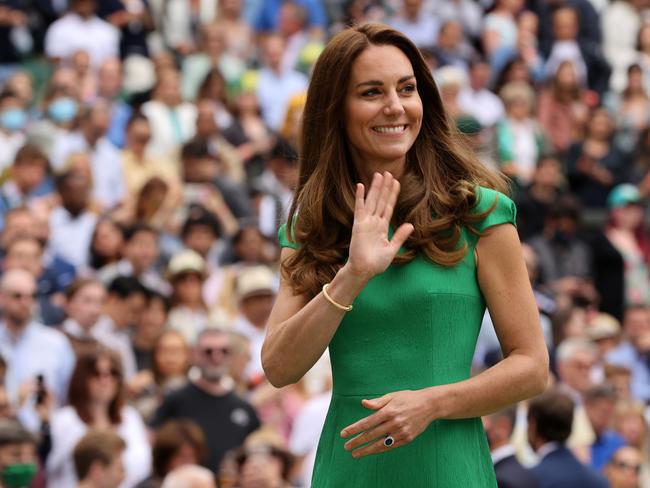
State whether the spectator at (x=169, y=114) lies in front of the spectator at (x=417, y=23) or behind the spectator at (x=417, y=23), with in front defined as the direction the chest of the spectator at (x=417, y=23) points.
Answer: in front

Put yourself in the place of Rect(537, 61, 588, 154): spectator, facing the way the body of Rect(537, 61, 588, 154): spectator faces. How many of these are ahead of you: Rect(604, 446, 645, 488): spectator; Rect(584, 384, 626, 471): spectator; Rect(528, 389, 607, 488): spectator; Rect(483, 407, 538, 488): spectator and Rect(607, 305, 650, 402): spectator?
5

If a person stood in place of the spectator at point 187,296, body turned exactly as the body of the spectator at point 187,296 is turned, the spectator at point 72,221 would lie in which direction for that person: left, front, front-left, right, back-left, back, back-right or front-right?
back-right

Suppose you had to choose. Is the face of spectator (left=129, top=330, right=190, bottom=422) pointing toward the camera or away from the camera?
toward the camera

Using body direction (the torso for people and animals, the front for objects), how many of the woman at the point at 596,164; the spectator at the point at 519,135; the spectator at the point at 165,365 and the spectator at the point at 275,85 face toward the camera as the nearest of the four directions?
4

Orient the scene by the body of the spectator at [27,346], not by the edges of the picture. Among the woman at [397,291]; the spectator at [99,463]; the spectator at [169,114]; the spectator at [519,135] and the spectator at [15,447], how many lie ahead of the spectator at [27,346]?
3

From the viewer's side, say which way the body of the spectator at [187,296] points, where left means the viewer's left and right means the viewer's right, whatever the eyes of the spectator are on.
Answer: facing the viewer

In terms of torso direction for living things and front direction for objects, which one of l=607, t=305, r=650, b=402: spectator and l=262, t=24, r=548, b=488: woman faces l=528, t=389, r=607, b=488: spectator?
l=607, t=305, r=650, b=402: spectator

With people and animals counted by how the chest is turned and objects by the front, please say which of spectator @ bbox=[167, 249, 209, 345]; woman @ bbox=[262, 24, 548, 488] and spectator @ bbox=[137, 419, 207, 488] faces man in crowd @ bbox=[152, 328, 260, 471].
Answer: spectator @ bbox=[167, 249, 209, 345]

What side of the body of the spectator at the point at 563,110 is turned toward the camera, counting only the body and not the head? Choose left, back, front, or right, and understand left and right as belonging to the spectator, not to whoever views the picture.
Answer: front

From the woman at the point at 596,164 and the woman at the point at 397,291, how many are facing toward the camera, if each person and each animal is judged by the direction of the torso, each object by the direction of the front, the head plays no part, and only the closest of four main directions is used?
2

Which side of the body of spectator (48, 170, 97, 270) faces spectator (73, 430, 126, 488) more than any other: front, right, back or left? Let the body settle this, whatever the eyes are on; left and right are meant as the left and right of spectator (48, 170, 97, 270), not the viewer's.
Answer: front

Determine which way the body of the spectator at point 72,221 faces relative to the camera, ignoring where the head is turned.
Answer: toward the camera

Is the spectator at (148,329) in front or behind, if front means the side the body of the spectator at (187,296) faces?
in front

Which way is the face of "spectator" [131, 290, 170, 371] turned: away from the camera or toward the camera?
toward the camera

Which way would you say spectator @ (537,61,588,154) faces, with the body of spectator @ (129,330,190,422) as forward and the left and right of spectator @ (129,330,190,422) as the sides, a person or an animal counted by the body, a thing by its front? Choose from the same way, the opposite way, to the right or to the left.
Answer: the same way

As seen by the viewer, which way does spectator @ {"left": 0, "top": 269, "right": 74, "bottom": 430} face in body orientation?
toward the camera

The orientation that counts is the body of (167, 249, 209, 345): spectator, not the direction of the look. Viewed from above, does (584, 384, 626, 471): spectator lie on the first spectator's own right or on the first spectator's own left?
on the first spectator's own left

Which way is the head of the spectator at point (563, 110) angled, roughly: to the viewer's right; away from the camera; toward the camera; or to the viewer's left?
toward the camera

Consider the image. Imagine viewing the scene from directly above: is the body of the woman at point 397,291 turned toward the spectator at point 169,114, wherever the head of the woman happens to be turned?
no

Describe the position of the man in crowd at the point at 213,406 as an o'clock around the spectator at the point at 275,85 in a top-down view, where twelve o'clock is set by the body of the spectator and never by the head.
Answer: The man in crowd is roughly at 12 o'clock from the spectator.

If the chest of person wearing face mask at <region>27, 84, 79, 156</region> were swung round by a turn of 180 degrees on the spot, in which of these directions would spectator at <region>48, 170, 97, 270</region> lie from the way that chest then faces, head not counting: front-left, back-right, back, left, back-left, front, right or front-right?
back

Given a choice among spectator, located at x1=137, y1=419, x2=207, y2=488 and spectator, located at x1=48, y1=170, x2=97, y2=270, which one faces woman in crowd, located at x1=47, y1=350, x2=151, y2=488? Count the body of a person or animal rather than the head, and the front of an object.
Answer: spectator, located at x1=48, y1=170, x2=97, y2=270

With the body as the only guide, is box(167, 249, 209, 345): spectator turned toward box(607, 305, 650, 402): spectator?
no

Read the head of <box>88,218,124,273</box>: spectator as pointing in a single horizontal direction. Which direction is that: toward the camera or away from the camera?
toward the camera
